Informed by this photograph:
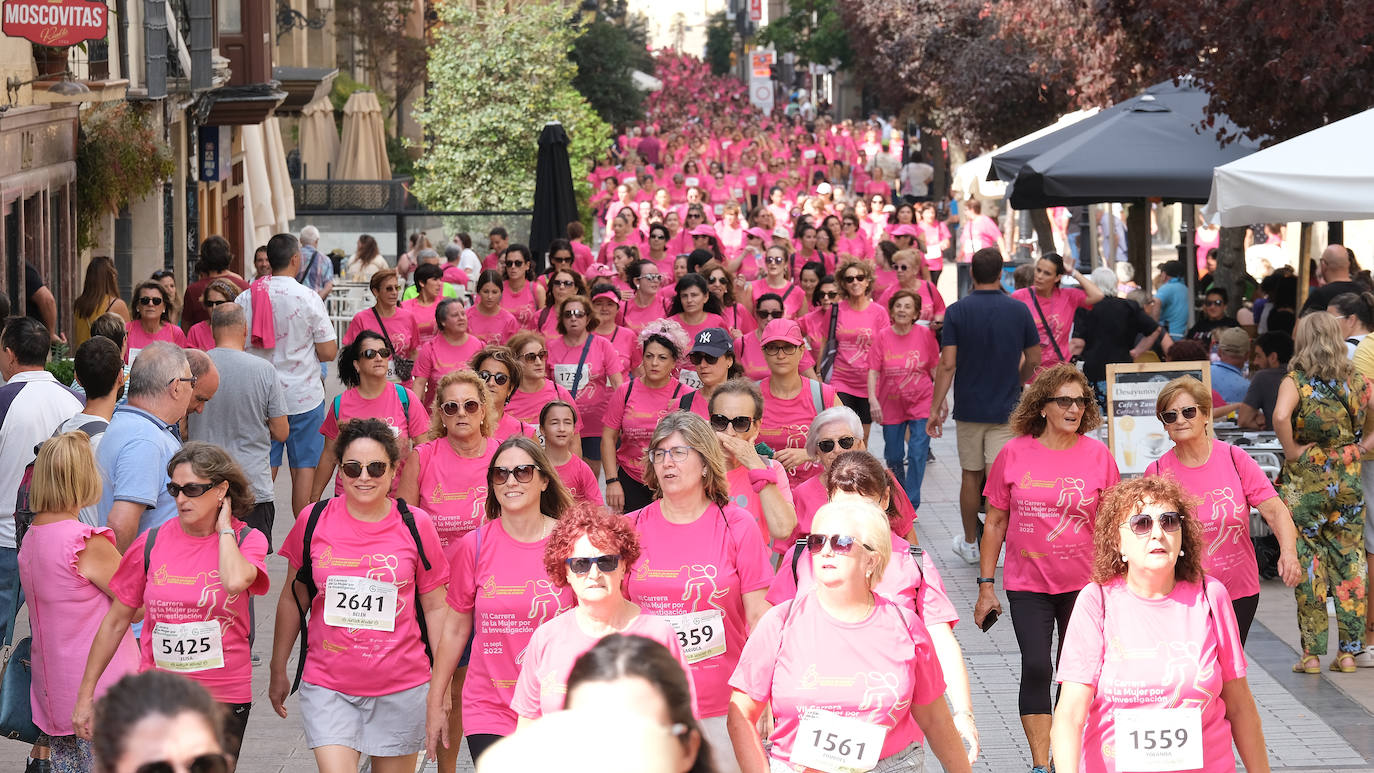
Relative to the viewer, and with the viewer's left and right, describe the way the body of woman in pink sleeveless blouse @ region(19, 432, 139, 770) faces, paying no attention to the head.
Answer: facing away from the viewer and to the right of the viewer

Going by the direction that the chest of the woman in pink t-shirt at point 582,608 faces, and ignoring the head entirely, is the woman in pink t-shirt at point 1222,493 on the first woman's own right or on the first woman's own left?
on the first woman's own left

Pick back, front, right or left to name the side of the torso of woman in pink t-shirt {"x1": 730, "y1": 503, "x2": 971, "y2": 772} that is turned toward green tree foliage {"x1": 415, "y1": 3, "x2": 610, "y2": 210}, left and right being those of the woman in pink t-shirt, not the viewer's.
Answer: back

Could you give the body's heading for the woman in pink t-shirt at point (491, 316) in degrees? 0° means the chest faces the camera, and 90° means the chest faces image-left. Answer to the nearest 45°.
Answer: approximately 0°

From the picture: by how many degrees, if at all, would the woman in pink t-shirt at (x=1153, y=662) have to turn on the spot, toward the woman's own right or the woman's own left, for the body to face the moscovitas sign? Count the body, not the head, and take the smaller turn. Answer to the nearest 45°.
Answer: approximately 135° to the woman's own right

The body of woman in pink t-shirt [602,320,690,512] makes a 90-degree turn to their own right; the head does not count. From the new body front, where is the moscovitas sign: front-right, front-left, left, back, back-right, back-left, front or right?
front-right

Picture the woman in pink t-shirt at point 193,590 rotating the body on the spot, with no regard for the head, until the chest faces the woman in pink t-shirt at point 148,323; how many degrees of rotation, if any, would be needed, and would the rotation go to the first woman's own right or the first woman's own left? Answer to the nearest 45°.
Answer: approximately 180°

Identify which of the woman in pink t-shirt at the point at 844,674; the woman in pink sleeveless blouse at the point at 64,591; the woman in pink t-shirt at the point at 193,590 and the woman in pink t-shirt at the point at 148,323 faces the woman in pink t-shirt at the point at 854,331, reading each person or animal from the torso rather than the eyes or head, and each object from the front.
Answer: the woman in pink sleeveless blouse at the point at 64,591

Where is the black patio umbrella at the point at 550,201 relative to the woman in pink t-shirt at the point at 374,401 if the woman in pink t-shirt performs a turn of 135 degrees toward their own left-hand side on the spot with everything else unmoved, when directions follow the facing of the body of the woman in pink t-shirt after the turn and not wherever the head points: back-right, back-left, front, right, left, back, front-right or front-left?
front-left
